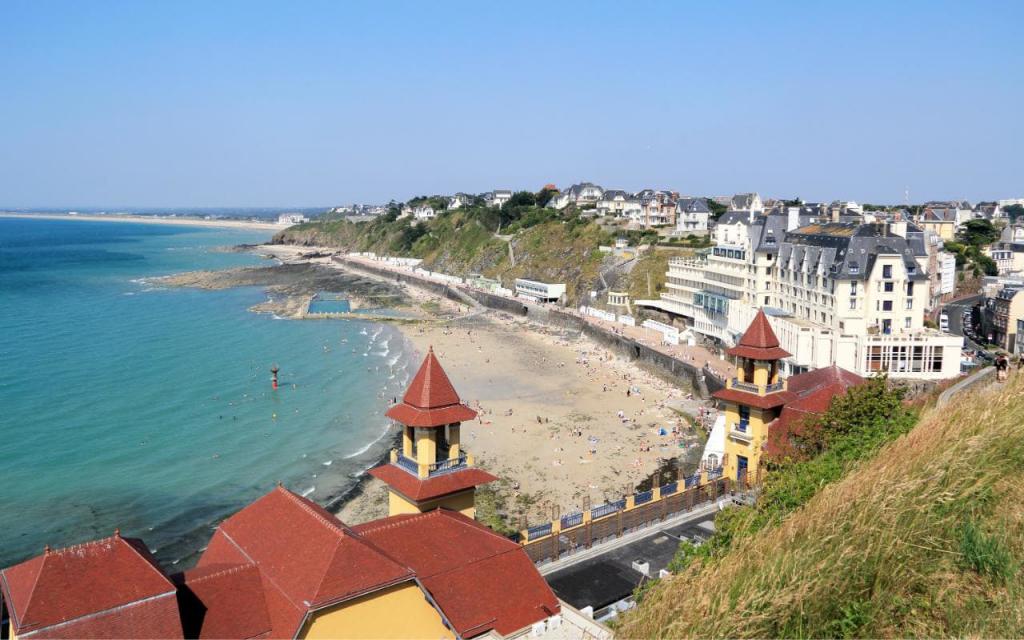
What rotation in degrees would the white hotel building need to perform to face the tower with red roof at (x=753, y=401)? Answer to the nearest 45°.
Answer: approximately 45° to its left

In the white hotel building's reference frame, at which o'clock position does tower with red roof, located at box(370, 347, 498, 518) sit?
The tower with red roof is roughly at 11 o'clock from the white hotel building.

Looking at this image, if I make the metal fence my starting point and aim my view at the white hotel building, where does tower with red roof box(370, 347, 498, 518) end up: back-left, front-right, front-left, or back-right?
back-left

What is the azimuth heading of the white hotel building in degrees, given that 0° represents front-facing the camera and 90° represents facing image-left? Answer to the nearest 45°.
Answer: approximately 45°

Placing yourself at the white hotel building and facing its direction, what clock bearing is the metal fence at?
The metal fence is roughly at 11 o'clock from the white hotel building.
